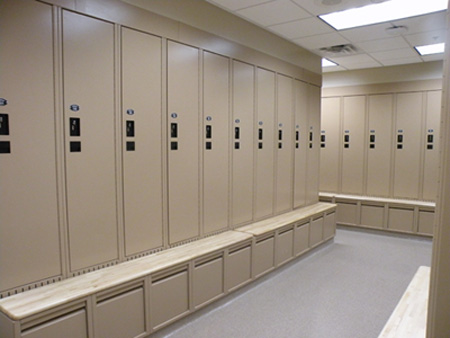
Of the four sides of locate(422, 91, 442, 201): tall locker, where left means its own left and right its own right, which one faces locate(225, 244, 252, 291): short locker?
front

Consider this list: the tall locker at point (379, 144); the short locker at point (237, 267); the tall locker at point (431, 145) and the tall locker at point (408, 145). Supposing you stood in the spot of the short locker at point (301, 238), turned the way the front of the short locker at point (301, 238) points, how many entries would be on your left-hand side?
3

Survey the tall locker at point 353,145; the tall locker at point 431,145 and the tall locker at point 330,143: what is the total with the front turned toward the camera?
3

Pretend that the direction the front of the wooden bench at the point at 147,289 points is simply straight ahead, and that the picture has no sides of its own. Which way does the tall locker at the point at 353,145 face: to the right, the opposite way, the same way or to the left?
to the right

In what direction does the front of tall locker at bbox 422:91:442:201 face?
toward the camera

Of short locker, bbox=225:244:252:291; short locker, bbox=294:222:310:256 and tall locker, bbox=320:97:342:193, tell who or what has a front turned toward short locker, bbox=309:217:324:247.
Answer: the tall locker

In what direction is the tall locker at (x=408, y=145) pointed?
toward the camera

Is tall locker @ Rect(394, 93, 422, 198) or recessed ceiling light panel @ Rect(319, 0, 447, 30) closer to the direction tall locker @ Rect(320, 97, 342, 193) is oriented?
the recessed ceiling light panel

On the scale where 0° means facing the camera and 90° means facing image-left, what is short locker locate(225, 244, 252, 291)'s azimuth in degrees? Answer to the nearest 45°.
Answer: approximately 315°

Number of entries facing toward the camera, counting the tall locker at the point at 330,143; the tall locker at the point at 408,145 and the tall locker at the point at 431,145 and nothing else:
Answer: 3

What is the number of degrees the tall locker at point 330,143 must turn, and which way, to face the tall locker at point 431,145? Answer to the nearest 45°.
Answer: approximately 90° to its left

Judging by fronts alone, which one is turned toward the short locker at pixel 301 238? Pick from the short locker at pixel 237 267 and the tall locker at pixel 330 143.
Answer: the tall locker

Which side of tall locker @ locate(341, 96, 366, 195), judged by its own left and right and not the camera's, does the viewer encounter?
front
